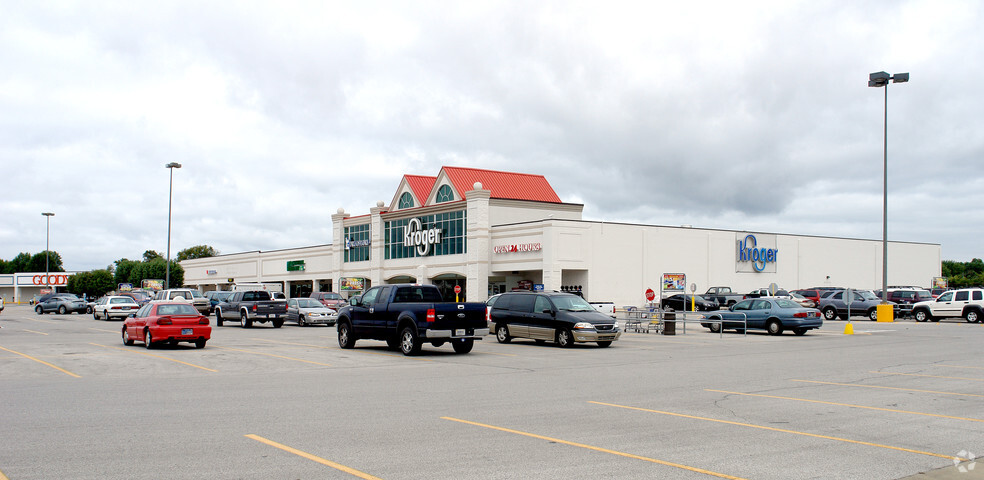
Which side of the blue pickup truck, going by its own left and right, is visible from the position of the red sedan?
front

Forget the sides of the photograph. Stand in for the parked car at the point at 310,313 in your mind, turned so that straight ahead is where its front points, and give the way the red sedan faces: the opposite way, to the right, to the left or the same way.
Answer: the opposite way

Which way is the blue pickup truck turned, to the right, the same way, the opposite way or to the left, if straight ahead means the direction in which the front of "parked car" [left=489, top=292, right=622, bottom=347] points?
the opposite way

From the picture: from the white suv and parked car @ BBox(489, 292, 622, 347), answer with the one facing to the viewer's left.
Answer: the white suv

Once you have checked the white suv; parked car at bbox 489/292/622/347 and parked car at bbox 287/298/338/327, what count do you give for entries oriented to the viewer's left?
1

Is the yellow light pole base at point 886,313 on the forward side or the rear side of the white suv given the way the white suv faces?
on the forward side

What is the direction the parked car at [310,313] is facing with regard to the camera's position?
facing the viewer and to the right of the viewer

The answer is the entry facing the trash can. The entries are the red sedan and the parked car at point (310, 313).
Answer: the parked car

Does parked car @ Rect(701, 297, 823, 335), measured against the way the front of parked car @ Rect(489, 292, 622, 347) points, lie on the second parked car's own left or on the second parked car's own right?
on the second parked car's own left

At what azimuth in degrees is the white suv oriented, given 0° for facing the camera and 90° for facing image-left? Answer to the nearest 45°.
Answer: approximately 90°
